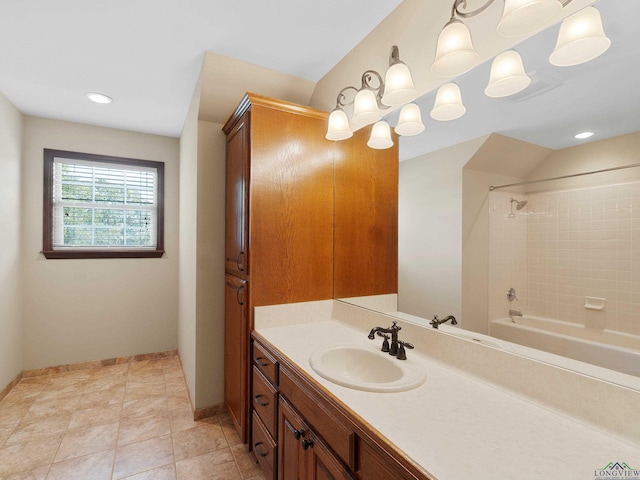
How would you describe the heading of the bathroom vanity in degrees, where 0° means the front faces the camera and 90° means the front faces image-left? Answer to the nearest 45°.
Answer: approximately 45°

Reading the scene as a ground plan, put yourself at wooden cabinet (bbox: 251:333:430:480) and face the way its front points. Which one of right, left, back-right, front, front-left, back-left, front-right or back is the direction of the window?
right

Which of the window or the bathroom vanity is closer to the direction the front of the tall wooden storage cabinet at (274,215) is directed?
the window

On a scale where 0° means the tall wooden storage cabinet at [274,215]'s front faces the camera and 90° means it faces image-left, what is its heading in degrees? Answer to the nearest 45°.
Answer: approximately 90°

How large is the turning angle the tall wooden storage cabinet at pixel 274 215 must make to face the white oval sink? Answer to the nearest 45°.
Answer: approximately 135° to its left

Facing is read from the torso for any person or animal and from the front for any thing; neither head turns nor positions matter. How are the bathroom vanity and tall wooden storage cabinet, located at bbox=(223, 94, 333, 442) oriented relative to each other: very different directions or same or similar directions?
same or similar directions

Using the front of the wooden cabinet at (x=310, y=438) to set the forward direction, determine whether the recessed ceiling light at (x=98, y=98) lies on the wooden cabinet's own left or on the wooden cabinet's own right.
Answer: on the wooden cabinet's own right

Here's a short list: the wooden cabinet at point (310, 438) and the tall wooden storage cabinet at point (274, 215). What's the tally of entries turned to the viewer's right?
0

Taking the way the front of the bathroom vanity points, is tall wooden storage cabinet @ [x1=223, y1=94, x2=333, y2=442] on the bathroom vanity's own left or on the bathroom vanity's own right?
on the bathroom vanity's own right

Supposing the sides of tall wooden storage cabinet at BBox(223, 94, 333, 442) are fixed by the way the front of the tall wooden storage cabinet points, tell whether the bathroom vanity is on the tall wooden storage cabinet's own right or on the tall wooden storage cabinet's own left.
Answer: on the tall wooden storage cabinet's own left
